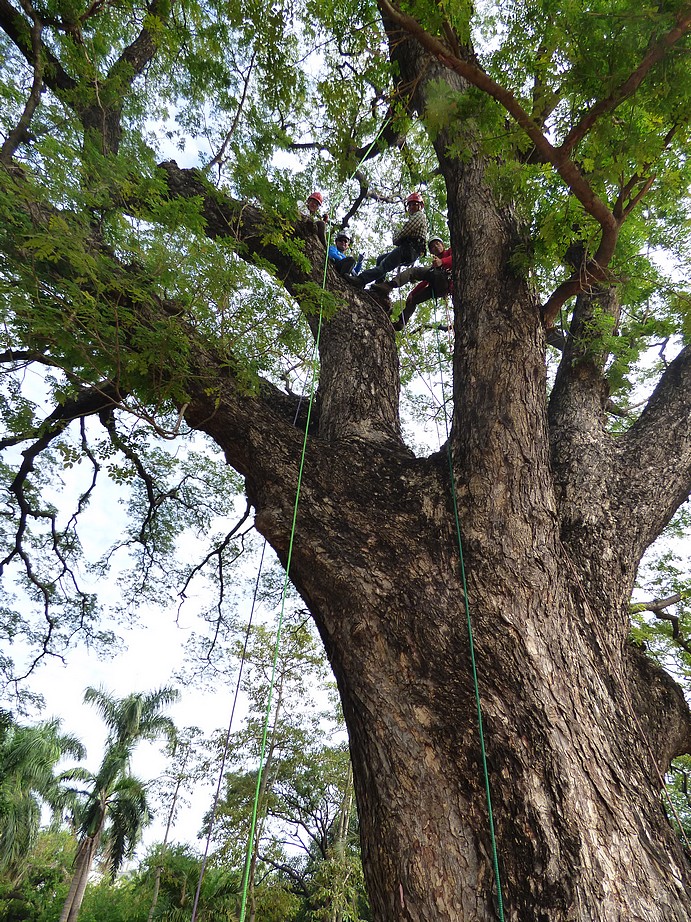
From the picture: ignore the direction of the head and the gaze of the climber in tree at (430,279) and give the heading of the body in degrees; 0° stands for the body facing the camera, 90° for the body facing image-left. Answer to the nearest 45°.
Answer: approximately 45°

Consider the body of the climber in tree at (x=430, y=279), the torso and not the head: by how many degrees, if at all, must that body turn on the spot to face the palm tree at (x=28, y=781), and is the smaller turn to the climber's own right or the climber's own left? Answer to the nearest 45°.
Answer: approximately 90° to the climber's own right

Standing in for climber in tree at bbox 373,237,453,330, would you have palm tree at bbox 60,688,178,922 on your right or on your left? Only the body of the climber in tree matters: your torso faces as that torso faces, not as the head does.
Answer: on your right
